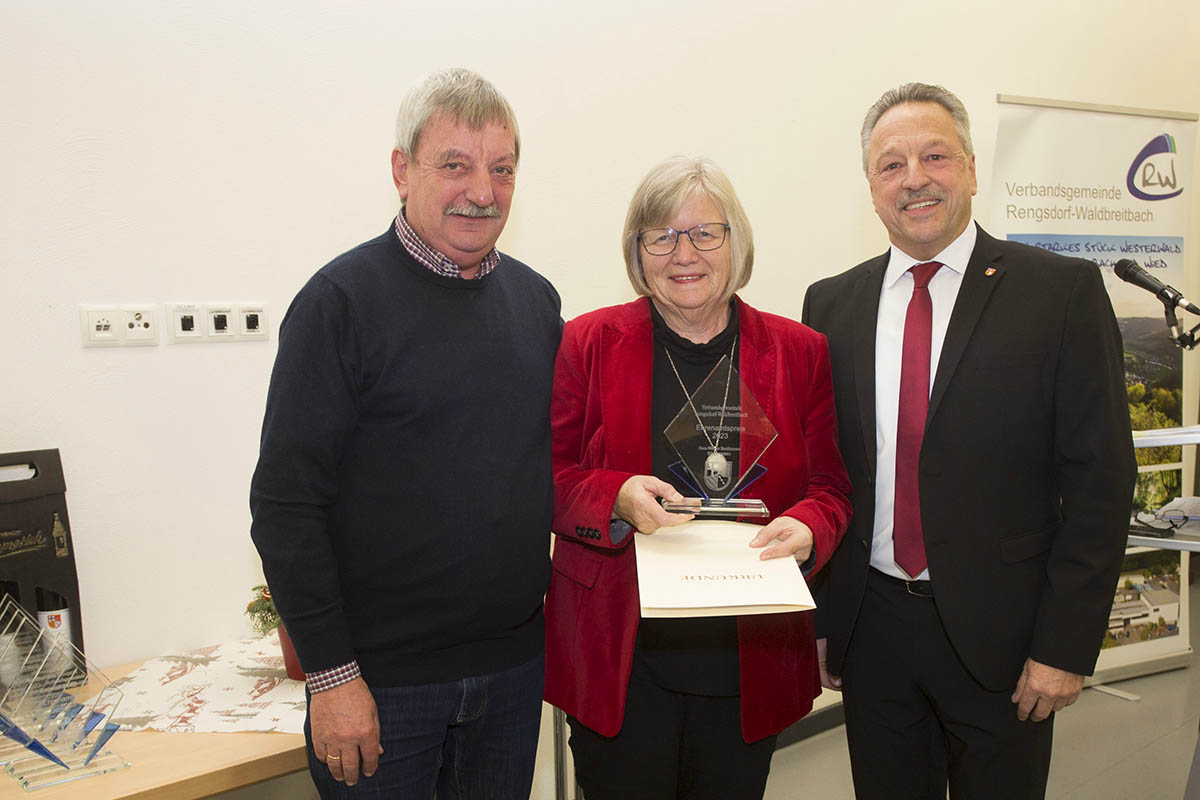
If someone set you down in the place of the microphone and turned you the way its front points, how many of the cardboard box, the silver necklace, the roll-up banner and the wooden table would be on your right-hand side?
1

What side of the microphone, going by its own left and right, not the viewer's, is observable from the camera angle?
left

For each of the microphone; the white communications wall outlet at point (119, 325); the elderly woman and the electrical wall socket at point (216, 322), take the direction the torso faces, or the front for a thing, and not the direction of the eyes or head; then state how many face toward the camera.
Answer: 3

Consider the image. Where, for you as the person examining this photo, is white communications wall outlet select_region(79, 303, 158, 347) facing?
facing the viewer

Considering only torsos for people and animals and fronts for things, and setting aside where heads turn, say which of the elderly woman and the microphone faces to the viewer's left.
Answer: the microphone

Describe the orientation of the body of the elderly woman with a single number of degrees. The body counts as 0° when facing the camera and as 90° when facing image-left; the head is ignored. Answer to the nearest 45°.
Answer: approximately 0°

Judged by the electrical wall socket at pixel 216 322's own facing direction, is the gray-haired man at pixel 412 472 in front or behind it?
in front

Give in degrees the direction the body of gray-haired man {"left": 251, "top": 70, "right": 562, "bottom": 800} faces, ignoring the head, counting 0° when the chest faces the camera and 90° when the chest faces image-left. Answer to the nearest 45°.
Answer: approximately 315°

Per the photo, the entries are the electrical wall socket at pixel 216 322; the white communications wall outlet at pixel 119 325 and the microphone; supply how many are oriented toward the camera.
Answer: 2

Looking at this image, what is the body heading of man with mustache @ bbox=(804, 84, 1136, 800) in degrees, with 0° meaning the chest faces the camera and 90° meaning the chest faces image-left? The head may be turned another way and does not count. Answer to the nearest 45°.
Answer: approximately 45°

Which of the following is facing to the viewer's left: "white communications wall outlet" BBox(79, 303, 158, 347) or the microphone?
the microphone

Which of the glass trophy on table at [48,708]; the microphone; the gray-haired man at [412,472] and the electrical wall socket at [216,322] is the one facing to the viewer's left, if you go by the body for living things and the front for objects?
the microphone

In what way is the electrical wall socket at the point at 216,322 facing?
toward the camera
